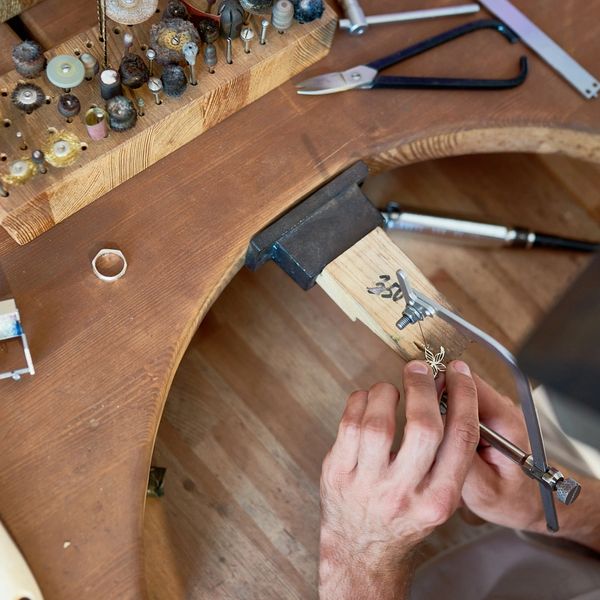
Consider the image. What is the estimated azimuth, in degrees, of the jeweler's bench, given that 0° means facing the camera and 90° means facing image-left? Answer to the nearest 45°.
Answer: approximately 315°

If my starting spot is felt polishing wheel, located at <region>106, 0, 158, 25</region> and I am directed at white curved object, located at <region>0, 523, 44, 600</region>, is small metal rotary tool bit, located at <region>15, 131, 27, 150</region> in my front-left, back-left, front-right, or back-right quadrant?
front-right
